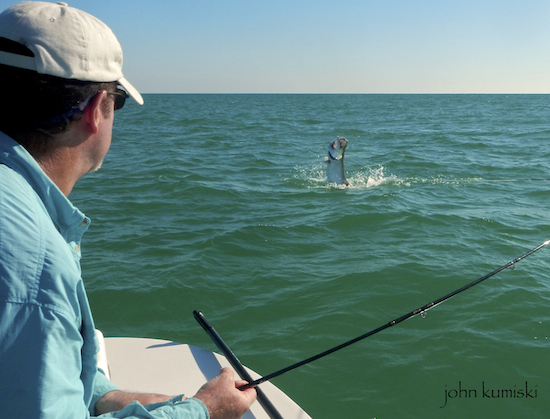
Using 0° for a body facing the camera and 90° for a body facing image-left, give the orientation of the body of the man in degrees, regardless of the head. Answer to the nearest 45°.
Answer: approximately 225°

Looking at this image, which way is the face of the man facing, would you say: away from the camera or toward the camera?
away from the camera
